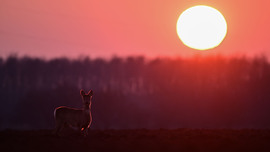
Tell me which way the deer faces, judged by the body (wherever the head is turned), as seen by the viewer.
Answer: to the viewer's right
